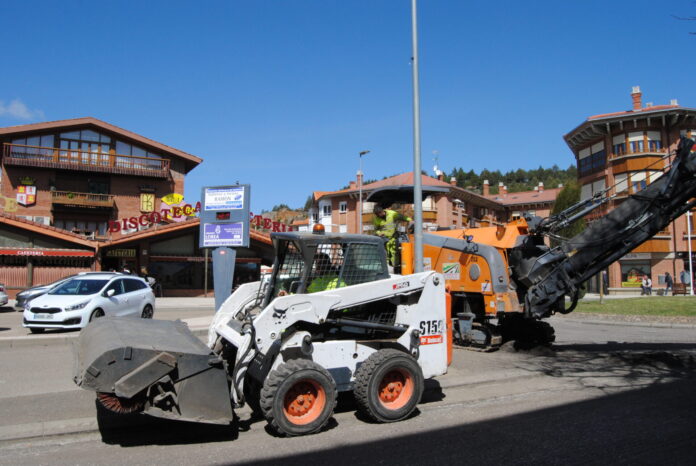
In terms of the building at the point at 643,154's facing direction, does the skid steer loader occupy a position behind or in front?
in front

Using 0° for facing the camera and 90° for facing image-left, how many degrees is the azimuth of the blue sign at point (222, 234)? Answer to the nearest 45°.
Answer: approximately 0°

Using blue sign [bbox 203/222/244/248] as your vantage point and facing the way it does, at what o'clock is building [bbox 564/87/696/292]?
The building is roughly at 8 o'clock from the blue sign.

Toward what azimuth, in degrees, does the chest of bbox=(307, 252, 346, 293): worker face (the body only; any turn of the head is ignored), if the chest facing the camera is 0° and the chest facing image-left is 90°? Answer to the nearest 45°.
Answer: approximately 90°

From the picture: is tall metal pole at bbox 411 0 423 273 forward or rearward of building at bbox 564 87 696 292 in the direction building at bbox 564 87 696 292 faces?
forward

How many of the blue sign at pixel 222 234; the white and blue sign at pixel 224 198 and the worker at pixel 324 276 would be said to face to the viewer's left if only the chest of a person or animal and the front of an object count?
1

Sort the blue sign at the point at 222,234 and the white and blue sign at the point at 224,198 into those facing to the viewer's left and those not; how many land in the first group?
0
